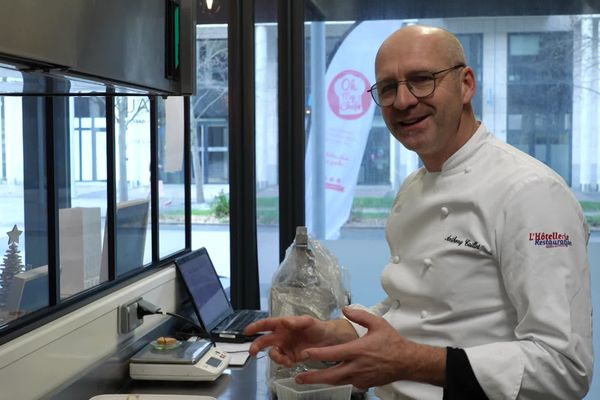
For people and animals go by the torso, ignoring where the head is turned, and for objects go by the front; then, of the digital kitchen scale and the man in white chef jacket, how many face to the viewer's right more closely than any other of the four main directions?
1

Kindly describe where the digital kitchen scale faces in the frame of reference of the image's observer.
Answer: facing to the right of the viewer

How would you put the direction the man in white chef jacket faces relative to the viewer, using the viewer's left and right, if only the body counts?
facing the viewer and to the left of the viewer

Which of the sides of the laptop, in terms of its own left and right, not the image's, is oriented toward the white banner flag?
left

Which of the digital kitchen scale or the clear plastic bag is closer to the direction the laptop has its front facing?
the clear plastic bag

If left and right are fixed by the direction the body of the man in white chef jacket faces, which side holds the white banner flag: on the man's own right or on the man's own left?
on the man's own right

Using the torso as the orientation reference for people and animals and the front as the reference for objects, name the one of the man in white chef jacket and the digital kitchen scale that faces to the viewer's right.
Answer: the digital kitchen scale

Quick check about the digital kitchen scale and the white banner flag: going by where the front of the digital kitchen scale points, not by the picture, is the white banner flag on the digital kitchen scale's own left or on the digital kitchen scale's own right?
on the digital kitchen scale's own left

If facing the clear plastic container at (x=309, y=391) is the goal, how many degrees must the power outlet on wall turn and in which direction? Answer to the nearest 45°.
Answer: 0° — it already faces it

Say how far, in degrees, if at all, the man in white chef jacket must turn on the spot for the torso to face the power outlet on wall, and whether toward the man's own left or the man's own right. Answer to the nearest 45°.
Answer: approximately 90° to the man's own right

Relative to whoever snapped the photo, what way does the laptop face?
facing the viewer and to the right of the viewer

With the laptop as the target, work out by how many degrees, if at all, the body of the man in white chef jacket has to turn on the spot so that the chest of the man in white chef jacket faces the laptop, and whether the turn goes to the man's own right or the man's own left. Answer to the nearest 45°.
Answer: approximately 90° to the man's own right

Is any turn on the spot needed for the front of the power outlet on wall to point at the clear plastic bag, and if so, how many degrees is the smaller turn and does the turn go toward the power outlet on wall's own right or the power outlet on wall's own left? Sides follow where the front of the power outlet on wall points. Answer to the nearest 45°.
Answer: approximately 45° to the power outlet on wall's own left

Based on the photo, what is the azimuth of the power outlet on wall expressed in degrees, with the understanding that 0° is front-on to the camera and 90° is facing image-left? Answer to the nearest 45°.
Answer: approximately 315°
